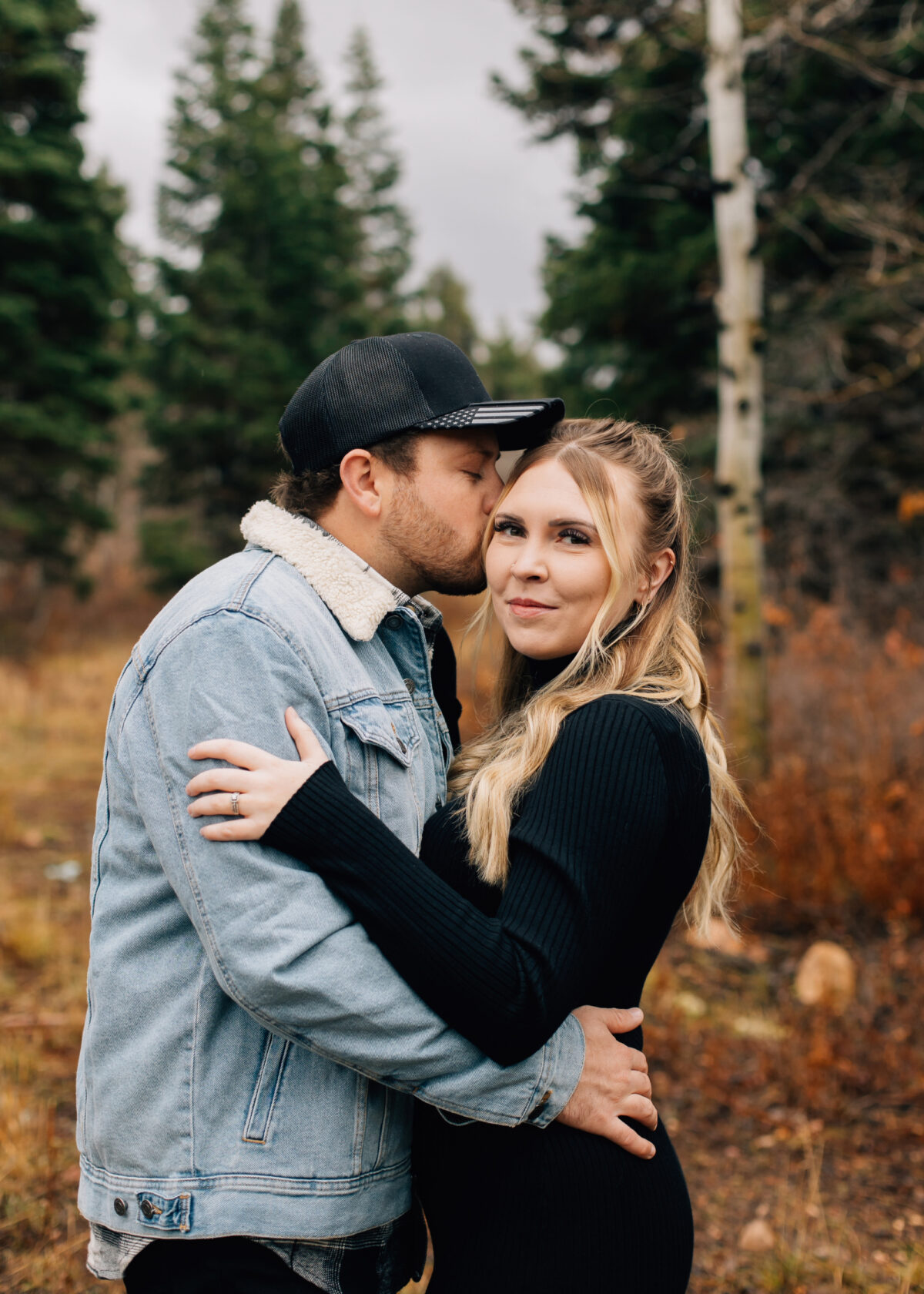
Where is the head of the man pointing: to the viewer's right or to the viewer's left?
to the viewer's right

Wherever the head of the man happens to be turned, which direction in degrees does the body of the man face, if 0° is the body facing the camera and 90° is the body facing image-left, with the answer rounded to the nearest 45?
approximately 270°

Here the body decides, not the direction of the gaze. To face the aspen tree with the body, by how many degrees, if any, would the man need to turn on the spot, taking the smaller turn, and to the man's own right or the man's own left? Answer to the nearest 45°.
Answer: approximately 45° to the man's own left

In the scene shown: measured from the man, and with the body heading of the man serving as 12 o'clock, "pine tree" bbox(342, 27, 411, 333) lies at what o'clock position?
The pine tree is roughly at 9 o'clock from the man.

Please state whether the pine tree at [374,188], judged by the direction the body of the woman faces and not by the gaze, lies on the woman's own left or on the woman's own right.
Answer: on the woman's own right

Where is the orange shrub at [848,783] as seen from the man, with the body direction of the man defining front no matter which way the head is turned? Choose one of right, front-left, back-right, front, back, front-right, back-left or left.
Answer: front-left

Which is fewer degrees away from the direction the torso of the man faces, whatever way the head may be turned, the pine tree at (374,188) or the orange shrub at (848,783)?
the orange shrub
